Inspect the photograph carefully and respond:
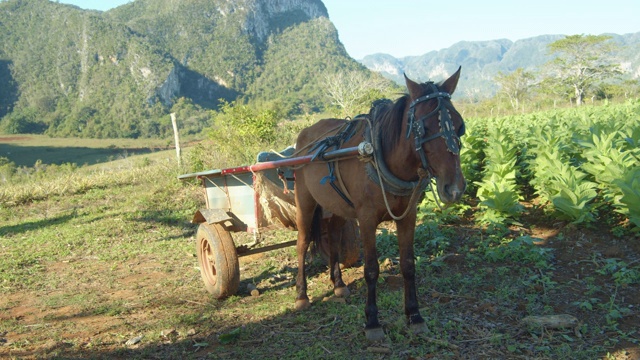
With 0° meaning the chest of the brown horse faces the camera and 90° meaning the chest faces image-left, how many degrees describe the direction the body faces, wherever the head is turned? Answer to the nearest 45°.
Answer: approximately 315°
